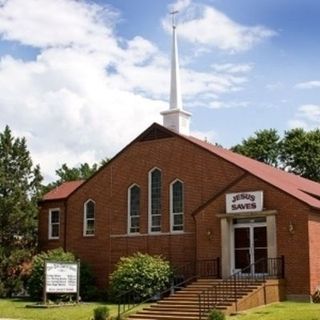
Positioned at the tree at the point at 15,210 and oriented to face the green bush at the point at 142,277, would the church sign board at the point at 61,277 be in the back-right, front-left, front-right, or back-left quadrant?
front-right

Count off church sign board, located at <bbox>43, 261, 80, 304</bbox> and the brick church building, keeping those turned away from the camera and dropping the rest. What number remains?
0

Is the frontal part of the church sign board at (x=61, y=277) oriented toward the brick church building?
no

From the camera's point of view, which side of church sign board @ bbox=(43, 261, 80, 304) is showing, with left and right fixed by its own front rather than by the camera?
front

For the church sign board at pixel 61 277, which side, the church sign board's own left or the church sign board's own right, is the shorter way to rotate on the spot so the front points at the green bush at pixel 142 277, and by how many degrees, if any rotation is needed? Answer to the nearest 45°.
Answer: approximately 90° to the church sign board's own left

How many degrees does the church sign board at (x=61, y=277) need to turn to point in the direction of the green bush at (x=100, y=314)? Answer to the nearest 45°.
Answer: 0° — it already faces it

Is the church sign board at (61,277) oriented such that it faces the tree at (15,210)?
no

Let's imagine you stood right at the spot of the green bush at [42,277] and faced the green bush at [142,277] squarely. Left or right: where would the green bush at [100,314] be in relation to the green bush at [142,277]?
right

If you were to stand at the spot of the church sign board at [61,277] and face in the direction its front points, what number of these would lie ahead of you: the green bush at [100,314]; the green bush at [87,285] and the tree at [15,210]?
1

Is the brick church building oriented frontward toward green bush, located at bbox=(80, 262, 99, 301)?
no

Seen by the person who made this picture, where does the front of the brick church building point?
facing the viewer and to the left of the viewer

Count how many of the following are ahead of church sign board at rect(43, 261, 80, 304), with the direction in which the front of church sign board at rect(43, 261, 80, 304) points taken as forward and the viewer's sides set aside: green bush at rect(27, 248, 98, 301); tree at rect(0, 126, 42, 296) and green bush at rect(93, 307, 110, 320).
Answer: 1
